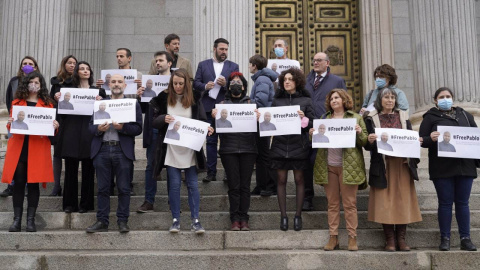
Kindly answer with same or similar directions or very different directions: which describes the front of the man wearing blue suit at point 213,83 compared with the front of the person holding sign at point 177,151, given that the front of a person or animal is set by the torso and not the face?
same or similar directions

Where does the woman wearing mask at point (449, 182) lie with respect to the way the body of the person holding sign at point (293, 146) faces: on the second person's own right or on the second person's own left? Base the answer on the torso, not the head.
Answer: on the second person's own left

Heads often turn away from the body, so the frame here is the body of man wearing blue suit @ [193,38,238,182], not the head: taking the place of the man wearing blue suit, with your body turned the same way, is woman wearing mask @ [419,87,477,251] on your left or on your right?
on your left

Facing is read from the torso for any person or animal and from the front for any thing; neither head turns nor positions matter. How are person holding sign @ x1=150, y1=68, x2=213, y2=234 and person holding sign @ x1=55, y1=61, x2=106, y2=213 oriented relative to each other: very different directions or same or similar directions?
same or similar directions

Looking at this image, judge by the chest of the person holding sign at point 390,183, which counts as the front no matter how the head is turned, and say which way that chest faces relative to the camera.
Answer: toward the camera

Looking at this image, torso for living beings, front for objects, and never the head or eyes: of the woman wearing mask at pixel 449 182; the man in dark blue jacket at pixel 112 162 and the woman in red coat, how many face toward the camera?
3

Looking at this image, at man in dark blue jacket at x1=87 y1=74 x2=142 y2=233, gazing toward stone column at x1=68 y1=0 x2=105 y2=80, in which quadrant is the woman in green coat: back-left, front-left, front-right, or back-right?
back-right

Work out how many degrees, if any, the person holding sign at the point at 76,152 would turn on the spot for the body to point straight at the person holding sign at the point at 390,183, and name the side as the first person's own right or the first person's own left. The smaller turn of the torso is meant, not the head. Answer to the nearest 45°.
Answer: approximately 45° to the first person's own left

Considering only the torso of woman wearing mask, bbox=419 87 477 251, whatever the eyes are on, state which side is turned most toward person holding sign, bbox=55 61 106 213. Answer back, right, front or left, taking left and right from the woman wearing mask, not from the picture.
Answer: right

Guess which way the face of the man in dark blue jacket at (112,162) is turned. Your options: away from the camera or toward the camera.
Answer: toward the camera

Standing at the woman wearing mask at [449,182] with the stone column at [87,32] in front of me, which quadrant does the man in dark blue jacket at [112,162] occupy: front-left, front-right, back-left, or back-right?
front-left

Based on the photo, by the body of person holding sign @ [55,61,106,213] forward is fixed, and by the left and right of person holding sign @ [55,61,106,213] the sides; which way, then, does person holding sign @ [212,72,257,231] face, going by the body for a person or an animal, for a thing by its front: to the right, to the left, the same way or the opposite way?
the same way

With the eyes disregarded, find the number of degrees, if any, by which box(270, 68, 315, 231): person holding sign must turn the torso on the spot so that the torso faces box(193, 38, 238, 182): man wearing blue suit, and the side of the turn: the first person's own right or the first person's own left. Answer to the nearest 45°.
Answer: approximately 135° to the first person's own right

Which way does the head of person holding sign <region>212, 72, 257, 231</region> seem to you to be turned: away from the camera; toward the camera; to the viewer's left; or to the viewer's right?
toward the camera

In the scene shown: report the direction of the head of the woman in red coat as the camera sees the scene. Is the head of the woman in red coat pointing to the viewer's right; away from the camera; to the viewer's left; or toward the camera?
toward the camera

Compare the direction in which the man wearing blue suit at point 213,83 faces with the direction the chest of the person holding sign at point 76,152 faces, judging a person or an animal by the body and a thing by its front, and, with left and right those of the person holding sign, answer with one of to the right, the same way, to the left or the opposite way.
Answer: the same way

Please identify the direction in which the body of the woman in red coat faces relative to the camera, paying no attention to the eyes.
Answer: toward the camera
